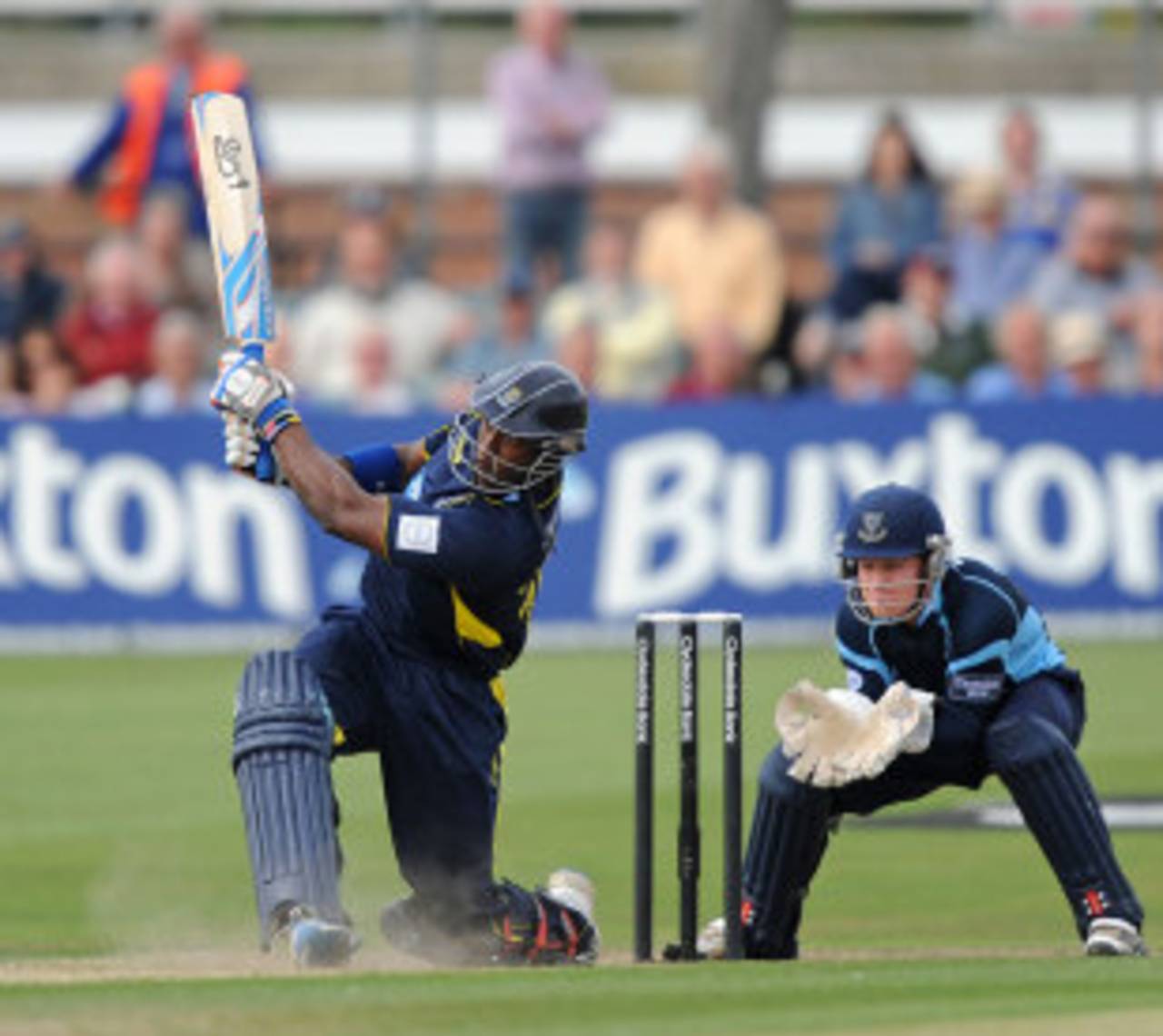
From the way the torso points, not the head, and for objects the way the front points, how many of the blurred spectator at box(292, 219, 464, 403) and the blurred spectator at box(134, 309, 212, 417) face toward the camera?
2

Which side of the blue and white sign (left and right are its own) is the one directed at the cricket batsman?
front

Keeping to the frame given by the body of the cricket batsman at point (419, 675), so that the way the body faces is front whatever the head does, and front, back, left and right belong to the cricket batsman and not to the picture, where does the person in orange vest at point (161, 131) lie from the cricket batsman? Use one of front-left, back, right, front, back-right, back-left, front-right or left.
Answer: back-right

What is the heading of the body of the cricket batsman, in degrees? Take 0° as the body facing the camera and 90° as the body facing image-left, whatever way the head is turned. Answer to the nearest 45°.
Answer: approximately 45°

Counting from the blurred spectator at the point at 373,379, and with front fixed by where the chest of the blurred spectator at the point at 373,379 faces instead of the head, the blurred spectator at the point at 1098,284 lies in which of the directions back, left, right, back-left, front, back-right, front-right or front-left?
left

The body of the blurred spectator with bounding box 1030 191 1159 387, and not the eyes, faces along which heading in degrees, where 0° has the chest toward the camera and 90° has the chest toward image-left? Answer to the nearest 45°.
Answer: approximately 0°

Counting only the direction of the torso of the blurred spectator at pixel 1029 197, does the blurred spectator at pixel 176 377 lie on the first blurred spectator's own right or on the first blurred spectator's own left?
on the first blurred spectator's own right

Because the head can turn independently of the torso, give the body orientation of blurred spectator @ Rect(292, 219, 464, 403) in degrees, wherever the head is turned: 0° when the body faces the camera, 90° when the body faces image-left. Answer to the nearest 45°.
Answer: approximately 0°

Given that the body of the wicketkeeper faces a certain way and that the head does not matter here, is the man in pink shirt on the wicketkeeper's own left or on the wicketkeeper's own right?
on the wicketkeeper's own right

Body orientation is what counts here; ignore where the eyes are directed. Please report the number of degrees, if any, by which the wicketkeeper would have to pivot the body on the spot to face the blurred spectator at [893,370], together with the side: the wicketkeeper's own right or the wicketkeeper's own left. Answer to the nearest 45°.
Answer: approximately 135° to the wicketkeeper's own right

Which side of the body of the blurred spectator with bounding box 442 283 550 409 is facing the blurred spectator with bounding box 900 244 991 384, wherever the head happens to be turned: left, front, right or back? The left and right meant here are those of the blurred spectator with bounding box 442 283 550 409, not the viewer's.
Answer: left

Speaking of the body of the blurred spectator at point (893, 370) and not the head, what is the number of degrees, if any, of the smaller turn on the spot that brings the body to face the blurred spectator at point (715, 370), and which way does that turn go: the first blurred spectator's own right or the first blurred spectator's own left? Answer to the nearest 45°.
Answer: approximately 90° to the first blurred spectator's own right
